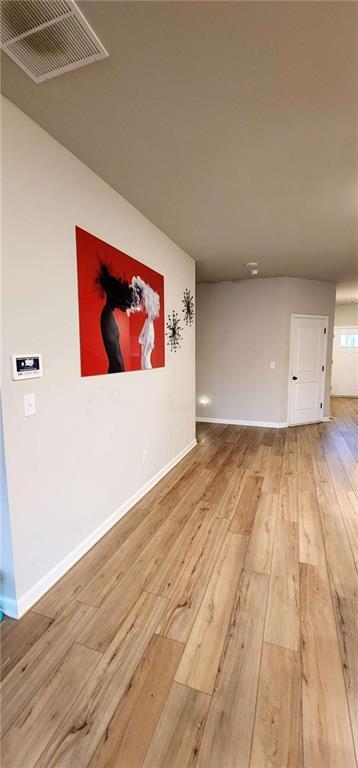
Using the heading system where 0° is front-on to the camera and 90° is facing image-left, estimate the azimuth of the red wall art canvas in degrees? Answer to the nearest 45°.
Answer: approximately 315°

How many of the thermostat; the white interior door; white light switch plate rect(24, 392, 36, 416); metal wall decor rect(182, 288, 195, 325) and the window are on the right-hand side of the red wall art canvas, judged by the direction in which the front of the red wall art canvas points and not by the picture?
2

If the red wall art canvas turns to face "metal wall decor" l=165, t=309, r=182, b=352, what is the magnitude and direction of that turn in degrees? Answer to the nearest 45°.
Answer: approximately 90° to its left

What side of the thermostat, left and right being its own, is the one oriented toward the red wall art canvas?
left

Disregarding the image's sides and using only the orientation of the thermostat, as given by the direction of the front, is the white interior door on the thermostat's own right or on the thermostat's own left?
on the thermostat's own left

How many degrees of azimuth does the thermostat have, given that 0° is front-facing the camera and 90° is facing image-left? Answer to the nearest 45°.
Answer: approximately 315°

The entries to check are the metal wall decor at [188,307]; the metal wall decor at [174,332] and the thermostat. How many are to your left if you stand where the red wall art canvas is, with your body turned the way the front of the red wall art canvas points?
2

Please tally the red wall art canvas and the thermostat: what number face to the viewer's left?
0

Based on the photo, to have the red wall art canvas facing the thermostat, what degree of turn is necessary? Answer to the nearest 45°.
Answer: approximately 90° to its right

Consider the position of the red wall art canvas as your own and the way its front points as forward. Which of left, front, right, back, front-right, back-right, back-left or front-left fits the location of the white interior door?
left
